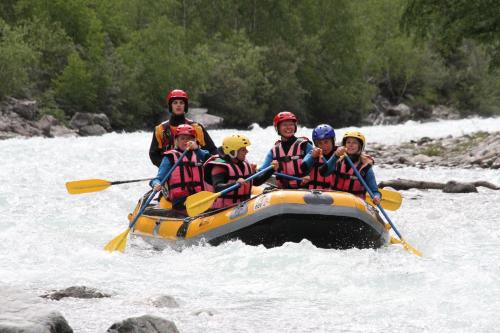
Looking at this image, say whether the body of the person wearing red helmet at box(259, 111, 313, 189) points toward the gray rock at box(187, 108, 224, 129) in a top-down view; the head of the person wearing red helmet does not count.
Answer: no

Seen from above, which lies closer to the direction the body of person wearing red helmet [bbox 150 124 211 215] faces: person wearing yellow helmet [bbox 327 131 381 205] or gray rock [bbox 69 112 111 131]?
the person wearing yellow helmet

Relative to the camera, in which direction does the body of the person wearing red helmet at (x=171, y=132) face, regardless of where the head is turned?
toward the camera

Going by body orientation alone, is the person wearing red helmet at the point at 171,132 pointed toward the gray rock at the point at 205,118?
no

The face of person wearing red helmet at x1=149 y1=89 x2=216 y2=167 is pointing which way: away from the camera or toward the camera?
toward the camera

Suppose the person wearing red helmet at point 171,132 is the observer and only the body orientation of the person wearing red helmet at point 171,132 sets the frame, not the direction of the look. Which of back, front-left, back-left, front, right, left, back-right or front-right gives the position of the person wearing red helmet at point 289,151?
front-left

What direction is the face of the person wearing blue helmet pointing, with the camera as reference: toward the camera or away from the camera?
toward the camera

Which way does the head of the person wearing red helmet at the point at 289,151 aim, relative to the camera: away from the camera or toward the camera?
toward the camera

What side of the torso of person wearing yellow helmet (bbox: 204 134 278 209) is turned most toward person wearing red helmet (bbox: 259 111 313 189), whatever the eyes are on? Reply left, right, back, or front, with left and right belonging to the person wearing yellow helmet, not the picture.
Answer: left

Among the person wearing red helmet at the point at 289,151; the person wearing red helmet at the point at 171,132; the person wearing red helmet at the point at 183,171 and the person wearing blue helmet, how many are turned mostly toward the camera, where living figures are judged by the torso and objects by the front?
4

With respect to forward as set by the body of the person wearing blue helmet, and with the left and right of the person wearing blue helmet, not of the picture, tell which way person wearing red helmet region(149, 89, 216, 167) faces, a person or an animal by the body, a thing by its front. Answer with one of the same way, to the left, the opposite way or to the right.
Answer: the same way

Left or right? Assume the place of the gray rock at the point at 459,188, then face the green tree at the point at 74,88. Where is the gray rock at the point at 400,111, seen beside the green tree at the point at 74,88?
right

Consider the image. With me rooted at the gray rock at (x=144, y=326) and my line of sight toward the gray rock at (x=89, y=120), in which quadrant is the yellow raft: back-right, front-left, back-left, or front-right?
front-right

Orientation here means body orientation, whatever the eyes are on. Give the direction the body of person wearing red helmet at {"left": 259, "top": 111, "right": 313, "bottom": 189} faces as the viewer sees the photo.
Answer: toward the camera

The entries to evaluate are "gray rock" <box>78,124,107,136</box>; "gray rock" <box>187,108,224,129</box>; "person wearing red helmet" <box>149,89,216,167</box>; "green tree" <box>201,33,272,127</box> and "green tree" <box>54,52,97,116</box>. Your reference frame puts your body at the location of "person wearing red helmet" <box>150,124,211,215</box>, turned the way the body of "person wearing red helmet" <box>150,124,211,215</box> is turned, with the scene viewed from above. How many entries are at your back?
5

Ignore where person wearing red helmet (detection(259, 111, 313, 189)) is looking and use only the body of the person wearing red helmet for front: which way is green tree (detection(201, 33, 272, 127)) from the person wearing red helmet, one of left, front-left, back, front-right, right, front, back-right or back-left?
back

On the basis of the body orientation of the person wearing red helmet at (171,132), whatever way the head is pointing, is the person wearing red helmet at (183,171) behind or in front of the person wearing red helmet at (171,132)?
in front

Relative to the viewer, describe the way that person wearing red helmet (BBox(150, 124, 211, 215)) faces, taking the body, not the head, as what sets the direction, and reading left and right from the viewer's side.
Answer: facing the viewer
